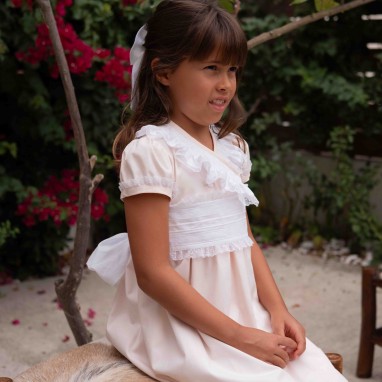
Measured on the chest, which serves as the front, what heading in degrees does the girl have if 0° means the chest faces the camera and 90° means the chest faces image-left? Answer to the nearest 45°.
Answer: approximately 315°

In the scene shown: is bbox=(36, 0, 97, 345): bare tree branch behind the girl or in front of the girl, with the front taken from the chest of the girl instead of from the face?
behind

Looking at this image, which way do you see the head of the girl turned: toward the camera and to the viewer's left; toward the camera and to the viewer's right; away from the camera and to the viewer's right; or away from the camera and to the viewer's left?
toward the camera and to the viewer's right

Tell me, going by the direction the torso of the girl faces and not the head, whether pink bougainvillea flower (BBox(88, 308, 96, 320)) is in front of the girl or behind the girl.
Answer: behind
